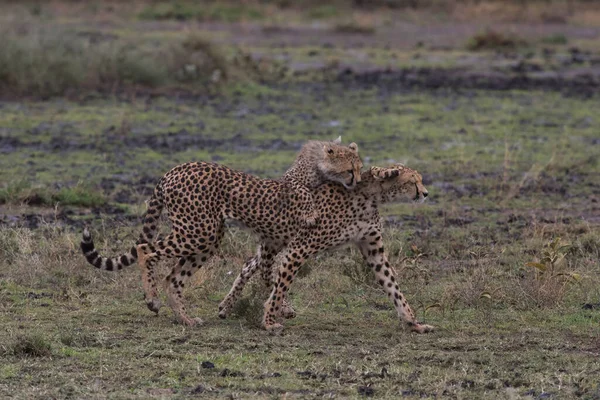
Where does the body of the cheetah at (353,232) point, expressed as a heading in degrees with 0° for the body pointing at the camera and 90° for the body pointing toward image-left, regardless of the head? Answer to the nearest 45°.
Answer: approximately 270°

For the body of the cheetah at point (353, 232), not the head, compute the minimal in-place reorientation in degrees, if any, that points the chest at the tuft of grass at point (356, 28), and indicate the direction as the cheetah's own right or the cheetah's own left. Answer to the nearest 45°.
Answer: approximately 90° to the cheetah's own left

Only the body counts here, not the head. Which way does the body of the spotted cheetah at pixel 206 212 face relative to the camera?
to the viewer's right

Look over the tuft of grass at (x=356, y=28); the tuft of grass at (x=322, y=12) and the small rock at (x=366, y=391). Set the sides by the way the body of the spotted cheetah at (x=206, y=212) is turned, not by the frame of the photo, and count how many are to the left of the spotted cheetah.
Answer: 2

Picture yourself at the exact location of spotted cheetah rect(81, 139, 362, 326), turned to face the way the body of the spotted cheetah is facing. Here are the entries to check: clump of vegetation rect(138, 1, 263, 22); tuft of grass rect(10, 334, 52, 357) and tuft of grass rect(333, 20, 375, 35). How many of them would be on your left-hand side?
2

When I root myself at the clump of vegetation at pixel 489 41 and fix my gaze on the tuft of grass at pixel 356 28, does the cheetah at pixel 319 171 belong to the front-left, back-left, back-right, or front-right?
back-left

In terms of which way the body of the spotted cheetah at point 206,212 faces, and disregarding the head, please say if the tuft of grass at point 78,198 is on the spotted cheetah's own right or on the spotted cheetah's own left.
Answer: on the spotted cheetah's own left

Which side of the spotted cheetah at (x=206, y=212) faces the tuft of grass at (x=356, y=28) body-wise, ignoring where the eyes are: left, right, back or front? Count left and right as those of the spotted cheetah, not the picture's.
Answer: left

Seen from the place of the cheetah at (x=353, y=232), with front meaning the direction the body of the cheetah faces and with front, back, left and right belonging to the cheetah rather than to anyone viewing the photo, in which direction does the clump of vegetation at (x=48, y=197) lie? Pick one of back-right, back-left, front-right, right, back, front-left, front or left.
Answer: back-left

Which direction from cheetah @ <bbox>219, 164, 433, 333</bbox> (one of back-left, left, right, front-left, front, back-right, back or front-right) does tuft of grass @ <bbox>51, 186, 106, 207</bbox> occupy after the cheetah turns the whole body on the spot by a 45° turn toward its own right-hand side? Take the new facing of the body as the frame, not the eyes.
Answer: back

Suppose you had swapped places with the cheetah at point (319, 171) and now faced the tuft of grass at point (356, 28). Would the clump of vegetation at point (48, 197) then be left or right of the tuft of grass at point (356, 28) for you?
left

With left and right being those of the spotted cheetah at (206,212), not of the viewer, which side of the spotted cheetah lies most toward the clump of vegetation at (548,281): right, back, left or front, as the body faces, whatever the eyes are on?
front

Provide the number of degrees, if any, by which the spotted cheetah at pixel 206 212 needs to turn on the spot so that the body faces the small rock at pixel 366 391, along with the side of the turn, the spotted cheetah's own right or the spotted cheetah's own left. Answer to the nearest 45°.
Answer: approximately 45° to the spotted cheetah's own right
